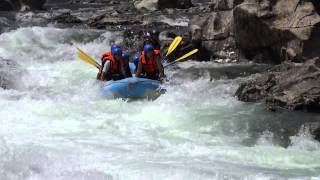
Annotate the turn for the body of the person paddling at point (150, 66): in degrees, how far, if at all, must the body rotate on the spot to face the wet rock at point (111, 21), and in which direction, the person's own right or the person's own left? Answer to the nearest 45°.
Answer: approximately 180°

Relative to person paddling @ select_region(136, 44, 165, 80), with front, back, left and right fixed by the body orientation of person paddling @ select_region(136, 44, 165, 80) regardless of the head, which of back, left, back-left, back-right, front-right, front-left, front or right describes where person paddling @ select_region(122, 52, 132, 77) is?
right

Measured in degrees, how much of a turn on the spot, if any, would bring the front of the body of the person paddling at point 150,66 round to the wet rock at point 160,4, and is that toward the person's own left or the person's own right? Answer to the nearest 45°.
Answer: approximately 180°

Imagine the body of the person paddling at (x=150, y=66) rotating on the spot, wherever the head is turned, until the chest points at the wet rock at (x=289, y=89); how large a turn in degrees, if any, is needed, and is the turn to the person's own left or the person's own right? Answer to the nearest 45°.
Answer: approximately 45° to the person's own left

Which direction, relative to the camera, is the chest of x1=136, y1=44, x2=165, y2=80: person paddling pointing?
toward the camera

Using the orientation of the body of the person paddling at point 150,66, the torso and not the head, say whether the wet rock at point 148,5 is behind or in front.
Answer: behind

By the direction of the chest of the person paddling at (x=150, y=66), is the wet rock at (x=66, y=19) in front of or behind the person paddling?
behind

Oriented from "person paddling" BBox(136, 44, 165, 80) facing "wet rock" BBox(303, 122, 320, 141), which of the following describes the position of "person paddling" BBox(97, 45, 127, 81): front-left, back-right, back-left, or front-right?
back-right

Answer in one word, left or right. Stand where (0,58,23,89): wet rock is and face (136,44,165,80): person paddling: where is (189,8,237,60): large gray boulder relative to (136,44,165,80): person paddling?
left
